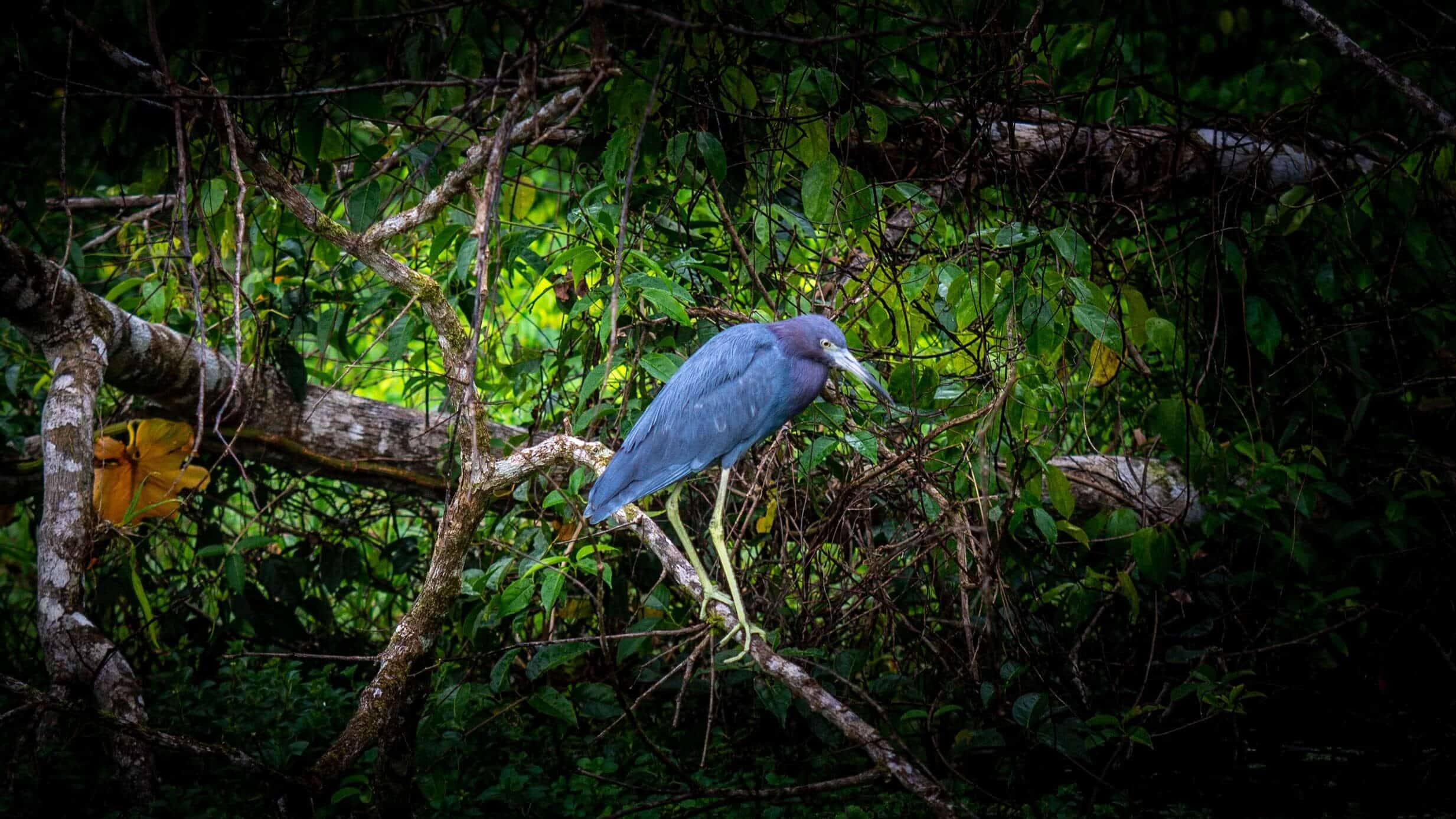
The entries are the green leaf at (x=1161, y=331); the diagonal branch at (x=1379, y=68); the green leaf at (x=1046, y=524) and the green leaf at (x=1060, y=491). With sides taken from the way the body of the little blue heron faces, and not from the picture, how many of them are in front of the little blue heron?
4

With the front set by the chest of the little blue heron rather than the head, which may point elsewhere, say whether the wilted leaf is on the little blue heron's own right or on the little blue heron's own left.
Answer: on the little blue heron's own left

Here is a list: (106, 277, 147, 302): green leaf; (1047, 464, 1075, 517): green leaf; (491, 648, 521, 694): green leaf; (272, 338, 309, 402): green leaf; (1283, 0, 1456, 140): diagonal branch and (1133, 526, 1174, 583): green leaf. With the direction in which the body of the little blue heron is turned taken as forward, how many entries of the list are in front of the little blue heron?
3

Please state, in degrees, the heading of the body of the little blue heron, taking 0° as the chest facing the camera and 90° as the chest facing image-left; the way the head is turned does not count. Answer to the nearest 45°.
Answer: approximately 270°

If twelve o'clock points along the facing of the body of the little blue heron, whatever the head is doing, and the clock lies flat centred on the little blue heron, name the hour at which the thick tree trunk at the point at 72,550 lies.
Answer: The thick tree trunk is roughly at 6 o'clock from the little blue heron.

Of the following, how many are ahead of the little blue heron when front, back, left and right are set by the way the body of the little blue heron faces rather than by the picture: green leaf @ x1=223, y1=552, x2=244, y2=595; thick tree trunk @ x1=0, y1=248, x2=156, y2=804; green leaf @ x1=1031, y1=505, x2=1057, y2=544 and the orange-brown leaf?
1

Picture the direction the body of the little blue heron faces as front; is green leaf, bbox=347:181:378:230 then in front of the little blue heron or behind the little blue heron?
behind

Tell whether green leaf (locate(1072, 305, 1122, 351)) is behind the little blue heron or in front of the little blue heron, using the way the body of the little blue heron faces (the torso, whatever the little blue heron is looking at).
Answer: in front

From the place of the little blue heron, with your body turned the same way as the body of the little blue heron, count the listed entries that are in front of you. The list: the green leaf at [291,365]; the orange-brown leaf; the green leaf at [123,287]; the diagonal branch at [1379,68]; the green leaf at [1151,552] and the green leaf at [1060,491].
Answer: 3
